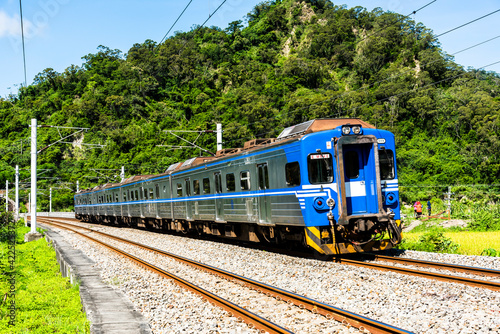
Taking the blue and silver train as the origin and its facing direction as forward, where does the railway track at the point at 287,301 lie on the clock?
The railway track is roughly at 2 o'clock from the blue and silver train.

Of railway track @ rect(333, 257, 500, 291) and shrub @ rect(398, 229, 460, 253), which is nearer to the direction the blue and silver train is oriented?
the railway track

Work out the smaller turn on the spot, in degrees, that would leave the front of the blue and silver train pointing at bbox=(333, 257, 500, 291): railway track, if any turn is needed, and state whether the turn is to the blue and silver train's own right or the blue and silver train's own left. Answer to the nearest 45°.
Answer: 0° — it already faces it

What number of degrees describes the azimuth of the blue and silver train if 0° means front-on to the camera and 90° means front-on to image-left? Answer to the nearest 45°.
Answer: approximately 315°

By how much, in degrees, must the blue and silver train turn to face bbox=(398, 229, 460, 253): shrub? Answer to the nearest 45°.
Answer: approximately 45° to its left
